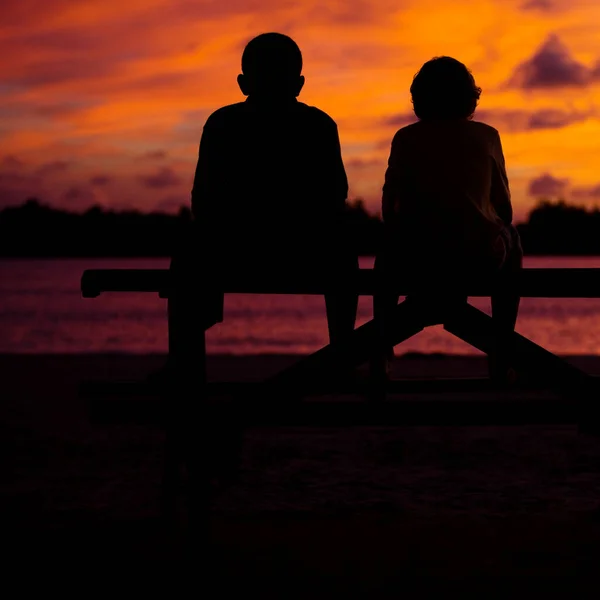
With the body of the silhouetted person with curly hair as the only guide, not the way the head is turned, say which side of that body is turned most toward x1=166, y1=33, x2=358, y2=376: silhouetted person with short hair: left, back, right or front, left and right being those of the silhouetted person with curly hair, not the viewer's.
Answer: left

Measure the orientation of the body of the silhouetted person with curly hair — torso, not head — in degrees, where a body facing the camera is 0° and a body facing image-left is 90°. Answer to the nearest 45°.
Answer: approximately 180°

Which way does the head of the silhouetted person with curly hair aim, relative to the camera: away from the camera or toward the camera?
away from the camera
